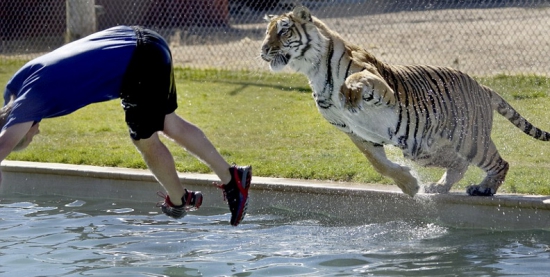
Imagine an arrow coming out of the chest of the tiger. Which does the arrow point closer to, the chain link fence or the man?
the man

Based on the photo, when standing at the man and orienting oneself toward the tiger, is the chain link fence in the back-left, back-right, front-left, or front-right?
front-left

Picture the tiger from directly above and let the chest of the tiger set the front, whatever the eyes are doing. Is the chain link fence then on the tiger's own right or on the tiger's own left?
on the tiger's own right

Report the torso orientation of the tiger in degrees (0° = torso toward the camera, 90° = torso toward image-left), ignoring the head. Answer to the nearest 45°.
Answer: approximately 90°

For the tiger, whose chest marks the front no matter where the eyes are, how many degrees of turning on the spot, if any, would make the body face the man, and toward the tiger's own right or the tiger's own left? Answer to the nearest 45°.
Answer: approximately 45° to the tiger's own left

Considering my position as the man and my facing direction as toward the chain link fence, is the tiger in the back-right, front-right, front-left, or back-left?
front-right
